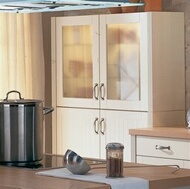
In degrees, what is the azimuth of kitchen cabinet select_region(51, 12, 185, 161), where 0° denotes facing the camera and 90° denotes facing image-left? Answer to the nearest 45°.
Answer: approximately 45°

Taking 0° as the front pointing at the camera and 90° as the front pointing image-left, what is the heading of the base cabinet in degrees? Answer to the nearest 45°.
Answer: approximately 45°

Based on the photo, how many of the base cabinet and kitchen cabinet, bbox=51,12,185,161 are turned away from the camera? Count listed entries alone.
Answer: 0

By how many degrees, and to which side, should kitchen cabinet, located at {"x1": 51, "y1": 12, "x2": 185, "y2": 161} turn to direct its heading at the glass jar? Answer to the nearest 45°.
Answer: approximately 45° to its left
